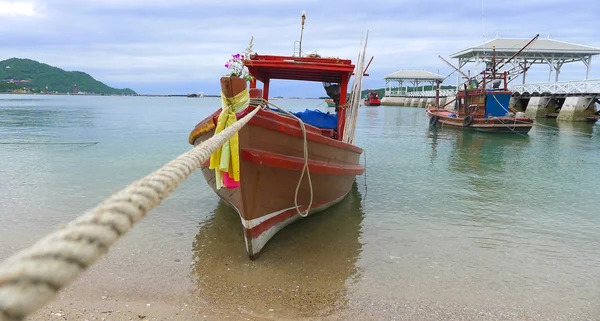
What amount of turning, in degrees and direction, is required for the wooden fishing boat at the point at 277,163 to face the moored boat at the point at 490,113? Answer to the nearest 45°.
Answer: approximately 180°

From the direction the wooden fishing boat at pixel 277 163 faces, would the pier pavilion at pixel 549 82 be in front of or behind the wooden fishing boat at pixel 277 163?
behind

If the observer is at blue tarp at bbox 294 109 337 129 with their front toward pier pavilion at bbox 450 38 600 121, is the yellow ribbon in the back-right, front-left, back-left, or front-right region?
back-right
